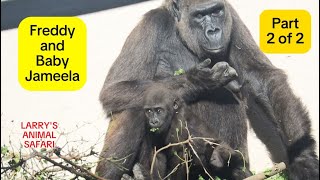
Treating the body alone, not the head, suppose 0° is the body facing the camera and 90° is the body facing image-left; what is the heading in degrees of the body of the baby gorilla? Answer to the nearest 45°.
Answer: approximately 45°
